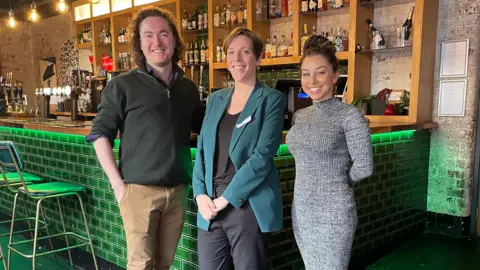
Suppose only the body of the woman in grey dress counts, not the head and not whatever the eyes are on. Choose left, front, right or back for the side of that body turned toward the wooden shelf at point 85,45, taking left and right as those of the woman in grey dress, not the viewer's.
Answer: right

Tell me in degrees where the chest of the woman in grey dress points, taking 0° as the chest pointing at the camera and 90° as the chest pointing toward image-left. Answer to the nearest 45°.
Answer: approximately 45°

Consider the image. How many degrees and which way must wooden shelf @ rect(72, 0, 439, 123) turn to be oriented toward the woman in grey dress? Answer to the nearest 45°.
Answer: approximately 45° to its left

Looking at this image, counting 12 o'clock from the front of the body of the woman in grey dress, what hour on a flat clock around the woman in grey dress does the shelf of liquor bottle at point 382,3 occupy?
The shelf of liquor bottle is roughly at 5 o'clock from the woman in grey dress.

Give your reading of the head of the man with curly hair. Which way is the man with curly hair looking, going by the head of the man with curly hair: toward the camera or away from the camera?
toward the camera

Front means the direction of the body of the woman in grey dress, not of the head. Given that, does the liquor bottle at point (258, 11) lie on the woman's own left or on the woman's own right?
on the woman's own right

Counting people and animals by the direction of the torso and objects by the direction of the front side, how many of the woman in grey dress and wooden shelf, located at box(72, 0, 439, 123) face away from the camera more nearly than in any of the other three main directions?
0

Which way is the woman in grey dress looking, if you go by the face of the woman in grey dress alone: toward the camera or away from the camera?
toward the camera

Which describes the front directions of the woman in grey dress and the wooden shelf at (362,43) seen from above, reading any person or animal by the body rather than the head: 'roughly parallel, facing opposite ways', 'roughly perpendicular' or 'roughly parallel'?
roughly parallel

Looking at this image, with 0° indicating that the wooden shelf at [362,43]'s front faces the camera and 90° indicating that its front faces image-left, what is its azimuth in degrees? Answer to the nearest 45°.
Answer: approximately 45°
